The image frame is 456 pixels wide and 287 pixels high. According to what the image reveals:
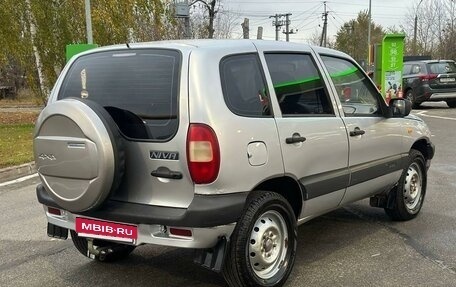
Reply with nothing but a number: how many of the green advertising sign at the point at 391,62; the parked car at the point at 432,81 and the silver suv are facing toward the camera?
1

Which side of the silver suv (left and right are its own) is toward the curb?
left

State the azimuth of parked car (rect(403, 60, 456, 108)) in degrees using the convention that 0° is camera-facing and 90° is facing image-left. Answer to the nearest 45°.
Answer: approximately 135°

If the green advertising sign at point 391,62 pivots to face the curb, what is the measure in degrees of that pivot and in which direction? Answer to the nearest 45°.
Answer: approximately 45° to its right

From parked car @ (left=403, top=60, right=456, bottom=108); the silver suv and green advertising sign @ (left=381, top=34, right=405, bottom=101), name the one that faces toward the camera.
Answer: the green advertising sign

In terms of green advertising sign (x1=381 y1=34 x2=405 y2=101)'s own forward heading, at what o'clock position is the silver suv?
The silver suv is roughly at 12 o'clock from the green advertising sign.

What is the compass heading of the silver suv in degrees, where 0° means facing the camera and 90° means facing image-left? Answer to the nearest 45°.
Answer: approximately 225°

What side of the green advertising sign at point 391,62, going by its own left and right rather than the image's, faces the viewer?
front

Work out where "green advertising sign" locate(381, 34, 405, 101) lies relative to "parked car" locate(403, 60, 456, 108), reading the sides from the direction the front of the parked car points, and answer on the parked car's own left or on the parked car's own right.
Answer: on the parked car's own left

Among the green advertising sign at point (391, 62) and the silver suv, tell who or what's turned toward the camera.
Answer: the green advertising sign

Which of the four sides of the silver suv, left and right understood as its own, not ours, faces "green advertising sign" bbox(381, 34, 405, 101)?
front

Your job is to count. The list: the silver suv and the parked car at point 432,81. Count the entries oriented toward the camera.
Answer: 0

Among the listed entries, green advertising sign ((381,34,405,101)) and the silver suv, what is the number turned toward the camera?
1

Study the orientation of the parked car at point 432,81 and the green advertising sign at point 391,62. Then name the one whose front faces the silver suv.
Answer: the green advertising sign

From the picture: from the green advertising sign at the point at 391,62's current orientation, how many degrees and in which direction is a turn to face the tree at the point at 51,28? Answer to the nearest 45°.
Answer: approximately 90° to its right

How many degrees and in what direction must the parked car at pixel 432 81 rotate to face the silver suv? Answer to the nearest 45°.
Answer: approximately 135° to its left
